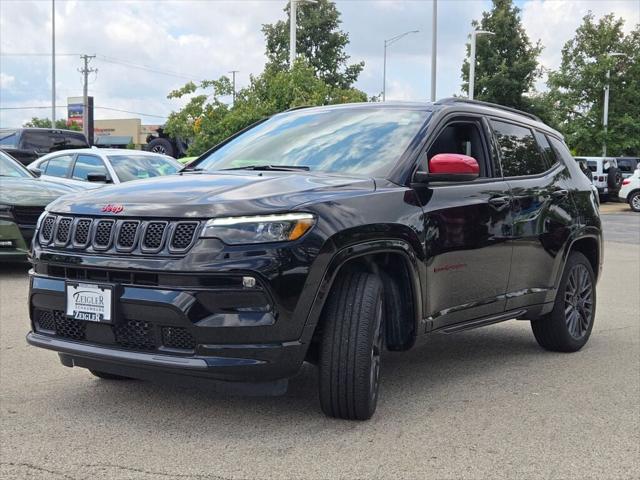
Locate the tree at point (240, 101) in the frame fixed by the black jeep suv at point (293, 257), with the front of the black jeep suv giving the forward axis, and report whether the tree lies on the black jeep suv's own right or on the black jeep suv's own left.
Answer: on the black jeep suv's own right

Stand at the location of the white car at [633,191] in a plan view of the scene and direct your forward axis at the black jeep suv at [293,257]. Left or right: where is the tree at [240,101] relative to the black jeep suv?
right

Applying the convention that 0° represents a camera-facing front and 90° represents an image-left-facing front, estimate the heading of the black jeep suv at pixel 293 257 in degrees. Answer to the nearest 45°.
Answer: approximately 45°

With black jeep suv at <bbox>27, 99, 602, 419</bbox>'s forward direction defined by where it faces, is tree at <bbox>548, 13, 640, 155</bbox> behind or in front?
behind

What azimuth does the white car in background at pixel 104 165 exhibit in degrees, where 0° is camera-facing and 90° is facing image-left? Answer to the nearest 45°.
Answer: approximately 315°

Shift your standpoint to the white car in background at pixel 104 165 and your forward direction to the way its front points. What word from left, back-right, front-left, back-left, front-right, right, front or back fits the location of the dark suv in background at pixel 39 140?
back-left

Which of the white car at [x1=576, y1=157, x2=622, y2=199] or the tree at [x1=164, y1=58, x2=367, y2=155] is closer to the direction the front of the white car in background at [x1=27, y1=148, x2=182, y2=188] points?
the white car at [x1=576, y1=157, x2=622, y2=199]

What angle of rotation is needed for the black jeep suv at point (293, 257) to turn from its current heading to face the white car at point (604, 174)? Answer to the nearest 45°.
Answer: approximately 135° to its right
